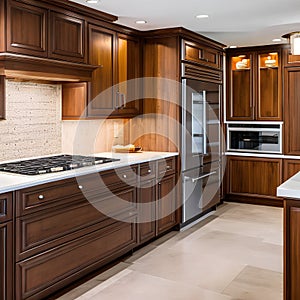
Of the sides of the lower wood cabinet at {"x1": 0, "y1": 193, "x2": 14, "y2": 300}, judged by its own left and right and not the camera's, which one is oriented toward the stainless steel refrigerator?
left

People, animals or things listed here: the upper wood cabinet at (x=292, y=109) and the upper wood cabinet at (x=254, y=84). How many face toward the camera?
2

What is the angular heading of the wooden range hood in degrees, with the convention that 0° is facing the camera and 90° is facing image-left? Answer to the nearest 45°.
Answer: approximately 315°

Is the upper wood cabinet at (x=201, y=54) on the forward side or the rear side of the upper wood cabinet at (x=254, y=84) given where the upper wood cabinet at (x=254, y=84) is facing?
on the forward side

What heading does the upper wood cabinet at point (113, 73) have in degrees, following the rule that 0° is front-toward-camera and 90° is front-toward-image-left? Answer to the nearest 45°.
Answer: approximately 315°

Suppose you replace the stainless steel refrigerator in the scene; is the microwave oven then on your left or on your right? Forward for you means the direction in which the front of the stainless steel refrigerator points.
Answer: on your left

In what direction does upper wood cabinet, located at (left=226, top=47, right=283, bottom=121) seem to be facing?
toward the camera

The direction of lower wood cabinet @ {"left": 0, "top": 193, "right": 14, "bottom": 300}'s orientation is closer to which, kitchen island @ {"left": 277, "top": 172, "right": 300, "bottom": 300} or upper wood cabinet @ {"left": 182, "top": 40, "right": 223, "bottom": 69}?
the kitchen island

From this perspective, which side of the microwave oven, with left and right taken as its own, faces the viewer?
front

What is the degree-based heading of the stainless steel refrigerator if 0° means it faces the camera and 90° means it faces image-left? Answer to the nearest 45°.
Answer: approximately 315°
